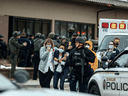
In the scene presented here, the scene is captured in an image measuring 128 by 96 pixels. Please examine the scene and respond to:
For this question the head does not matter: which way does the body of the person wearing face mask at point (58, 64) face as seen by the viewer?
toward the camera

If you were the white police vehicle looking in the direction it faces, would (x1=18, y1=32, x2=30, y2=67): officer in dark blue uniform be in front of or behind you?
in front

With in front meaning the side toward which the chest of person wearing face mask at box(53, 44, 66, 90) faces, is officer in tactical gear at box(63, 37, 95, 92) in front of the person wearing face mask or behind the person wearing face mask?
in front

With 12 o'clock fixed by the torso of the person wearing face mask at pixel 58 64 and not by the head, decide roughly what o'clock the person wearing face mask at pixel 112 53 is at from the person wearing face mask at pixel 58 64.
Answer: the person wearing face mask at pixel 112 53 is roughly at 9 o'clock from the person wearing face mask at pixel 58 64.

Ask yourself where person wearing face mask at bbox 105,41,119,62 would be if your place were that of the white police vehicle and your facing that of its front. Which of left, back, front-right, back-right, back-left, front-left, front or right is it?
front-right

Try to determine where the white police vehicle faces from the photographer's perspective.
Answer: facing away from the viewer and to the left of the viewer
